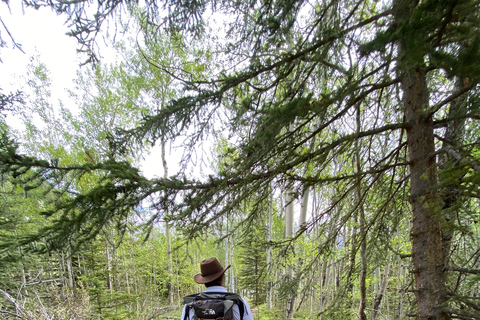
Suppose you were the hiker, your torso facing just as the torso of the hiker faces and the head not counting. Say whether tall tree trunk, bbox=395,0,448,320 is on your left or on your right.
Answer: on your right

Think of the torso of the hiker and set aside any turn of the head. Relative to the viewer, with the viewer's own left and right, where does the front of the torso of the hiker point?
facing away from the viewer
